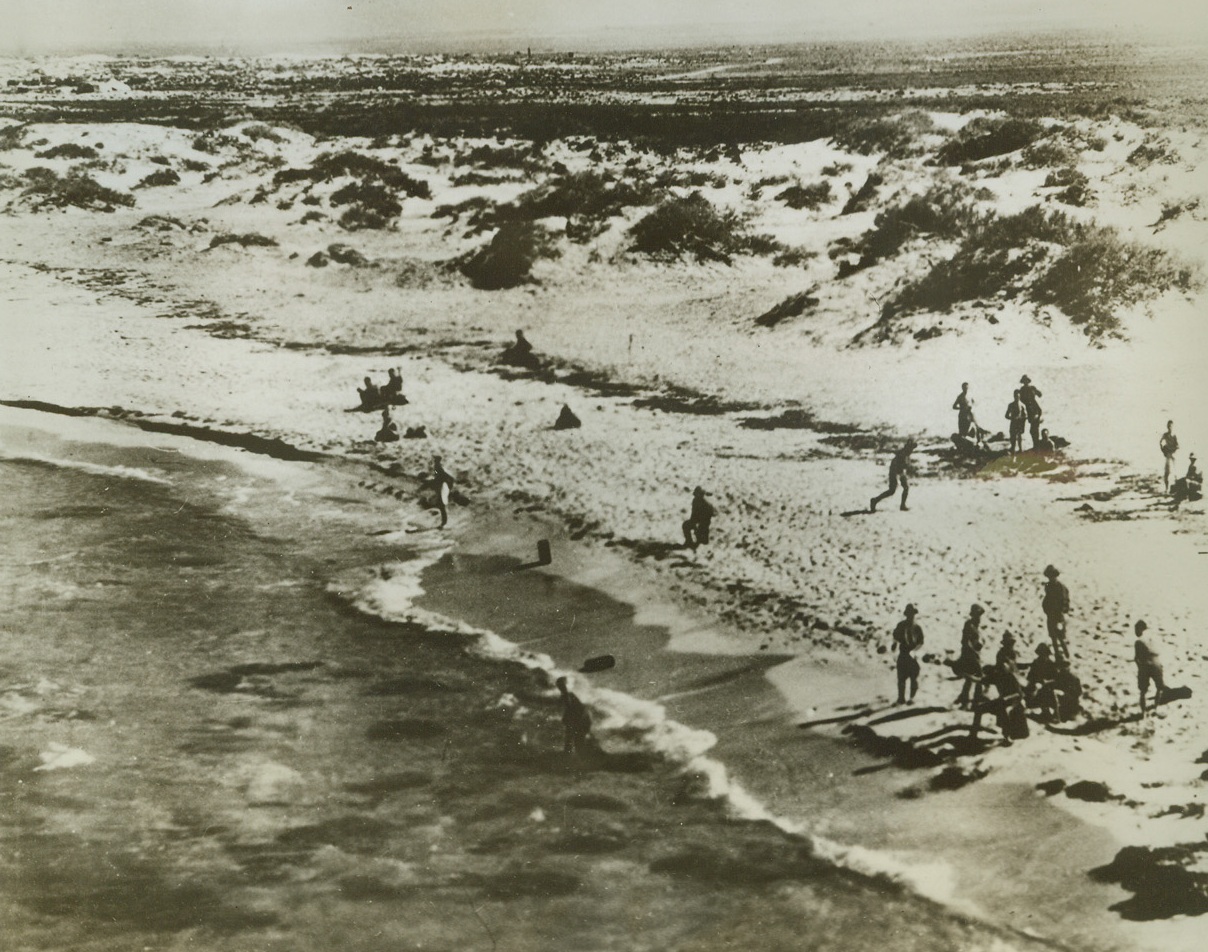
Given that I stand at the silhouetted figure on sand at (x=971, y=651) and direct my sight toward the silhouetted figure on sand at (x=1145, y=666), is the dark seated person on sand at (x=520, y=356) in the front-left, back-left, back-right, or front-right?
back-left

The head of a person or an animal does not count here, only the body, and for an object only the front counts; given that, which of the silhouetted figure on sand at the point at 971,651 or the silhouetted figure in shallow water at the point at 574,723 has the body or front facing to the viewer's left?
the silhouetted figure in shallow water at the point at 574,723

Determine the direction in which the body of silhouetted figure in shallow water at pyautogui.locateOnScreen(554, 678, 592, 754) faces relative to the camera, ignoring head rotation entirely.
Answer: to the viewer's left

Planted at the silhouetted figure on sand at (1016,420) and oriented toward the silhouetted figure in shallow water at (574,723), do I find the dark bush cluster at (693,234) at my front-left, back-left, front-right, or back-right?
back-right
